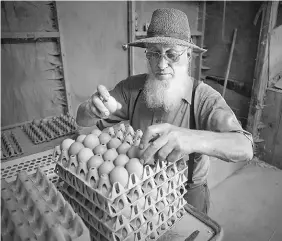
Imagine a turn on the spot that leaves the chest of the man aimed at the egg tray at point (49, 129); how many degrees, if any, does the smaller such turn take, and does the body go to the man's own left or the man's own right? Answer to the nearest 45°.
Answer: approximately 90° to the man's own right

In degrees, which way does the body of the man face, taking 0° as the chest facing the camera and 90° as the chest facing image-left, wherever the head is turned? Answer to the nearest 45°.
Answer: approximately 45°

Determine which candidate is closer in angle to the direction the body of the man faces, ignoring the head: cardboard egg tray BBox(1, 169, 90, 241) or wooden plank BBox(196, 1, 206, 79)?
the cardboard egg tray

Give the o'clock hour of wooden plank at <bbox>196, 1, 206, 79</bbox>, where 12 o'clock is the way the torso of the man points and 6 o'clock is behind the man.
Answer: The wooden plank is roughly at 5 o'clock from the man.

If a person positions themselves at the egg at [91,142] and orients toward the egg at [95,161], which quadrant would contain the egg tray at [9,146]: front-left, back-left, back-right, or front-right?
back-right

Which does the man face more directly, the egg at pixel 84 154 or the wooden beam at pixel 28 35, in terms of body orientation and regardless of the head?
the egg

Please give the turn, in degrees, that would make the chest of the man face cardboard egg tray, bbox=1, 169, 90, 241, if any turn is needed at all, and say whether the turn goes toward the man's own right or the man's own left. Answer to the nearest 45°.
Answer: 0° — they already face it

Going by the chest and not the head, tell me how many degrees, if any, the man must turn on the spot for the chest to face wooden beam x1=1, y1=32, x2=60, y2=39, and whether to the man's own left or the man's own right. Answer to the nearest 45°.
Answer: approximately 90° to the man's own right
